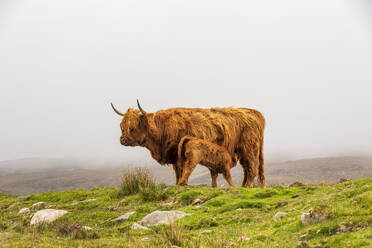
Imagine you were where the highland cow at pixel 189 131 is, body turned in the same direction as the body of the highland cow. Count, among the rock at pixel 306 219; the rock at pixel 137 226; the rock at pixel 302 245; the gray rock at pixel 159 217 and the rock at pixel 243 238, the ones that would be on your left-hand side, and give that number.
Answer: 5

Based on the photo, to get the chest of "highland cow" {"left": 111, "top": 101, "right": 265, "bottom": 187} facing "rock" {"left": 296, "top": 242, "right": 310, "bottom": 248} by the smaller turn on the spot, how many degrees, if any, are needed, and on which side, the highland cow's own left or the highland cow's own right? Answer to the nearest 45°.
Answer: approximately 90° to the highland cow's own left

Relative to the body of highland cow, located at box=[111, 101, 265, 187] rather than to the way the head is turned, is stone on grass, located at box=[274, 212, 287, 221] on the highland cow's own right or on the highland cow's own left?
on the highland cow's own left

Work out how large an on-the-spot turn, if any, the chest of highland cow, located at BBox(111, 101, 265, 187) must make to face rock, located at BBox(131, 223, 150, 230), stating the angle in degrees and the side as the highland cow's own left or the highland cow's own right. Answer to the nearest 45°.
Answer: approximately 90° to the highland cow's own left

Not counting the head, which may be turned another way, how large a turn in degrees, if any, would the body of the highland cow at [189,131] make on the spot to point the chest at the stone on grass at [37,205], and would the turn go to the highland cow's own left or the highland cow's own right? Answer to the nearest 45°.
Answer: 0° — it already faces it

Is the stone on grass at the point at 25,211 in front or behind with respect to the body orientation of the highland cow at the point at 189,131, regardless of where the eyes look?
in front

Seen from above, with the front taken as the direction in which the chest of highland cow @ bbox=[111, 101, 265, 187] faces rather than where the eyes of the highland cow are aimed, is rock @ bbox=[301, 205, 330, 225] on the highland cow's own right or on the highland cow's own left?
on the highland cow's own left

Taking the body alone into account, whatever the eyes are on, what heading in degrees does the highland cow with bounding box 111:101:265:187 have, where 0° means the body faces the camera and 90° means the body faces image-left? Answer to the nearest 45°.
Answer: approximately 90°

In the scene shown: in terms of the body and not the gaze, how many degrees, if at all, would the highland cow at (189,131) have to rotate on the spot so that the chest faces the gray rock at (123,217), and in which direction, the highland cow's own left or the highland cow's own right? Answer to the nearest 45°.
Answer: approximately 90° to the highland cow's own left
